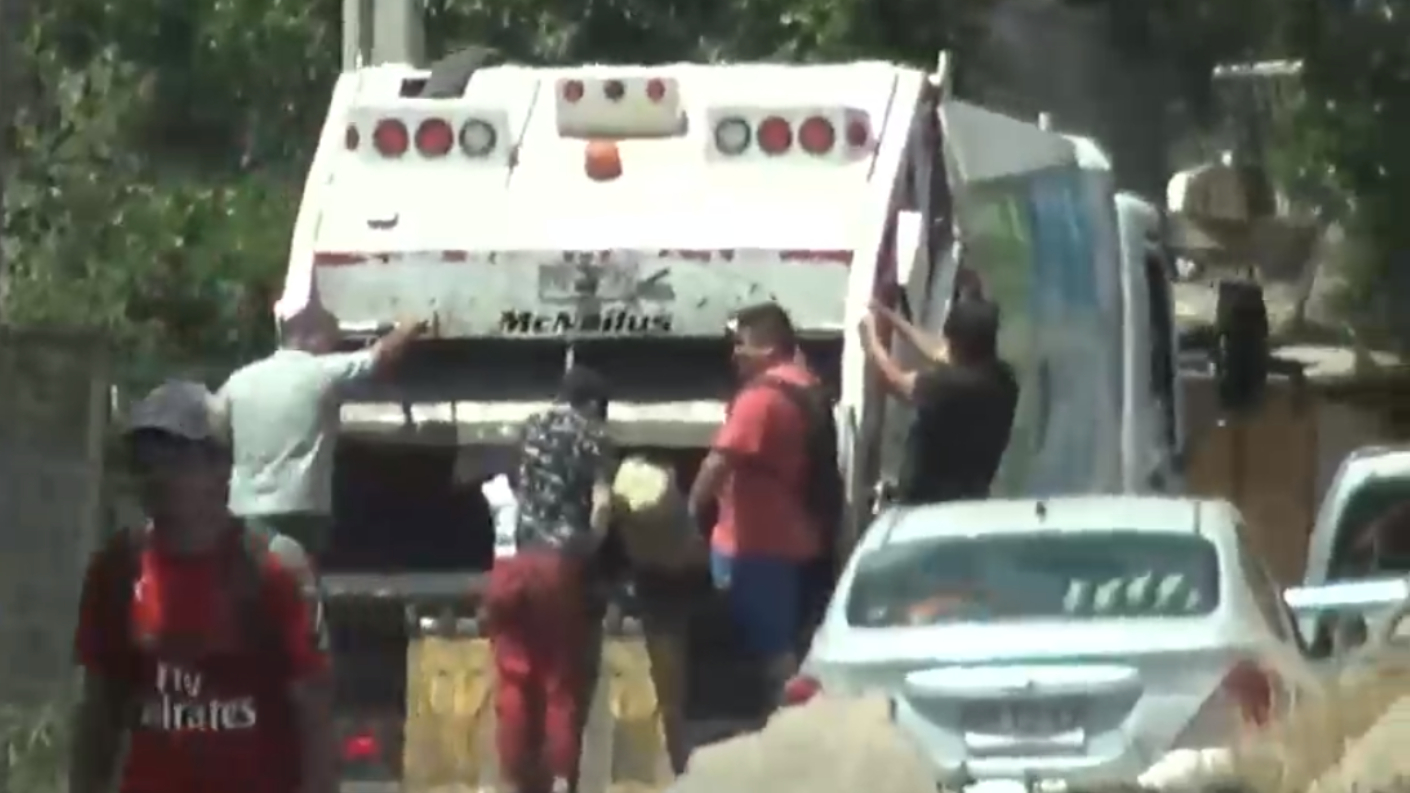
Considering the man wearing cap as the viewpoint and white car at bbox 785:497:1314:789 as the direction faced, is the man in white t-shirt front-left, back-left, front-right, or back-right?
front-left

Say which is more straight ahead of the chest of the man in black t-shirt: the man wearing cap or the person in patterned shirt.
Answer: the person in patterned shirt

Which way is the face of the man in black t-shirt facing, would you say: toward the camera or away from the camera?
away from the camera

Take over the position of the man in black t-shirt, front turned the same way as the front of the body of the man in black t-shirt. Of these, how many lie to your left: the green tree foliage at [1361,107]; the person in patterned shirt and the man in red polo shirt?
2

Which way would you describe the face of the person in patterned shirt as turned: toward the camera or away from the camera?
away from the camera

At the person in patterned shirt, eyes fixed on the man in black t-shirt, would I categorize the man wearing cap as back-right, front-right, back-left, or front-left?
back-right

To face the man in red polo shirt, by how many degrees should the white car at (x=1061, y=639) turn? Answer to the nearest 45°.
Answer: approximately 45° to its left

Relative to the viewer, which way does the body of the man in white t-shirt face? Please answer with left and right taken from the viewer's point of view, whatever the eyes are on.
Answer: facing away from the viewer and to the right of the viewer

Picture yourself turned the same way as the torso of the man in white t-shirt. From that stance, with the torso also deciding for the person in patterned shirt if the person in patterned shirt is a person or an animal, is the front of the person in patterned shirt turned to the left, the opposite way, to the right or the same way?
the same way

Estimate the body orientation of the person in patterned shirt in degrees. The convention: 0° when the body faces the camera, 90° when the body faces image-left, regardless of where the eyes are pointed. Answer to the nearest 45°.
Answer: approximately 225°

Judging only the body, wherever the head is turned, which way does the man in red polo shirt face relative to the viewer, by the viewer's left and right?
facing to the left of the viewer

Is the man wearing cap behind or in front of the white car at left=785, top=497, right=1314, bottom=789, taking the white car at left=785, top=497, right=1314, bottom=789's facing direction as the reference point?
behind

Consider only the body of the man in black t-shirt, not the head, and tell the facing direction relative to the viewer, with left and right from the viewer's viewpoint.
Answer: facing away from the viewer and to the left of the viewer

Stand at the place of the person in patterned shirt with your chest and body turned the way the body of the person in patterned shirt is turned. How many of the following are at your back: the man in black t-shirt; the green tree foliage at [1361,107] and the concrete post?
0
